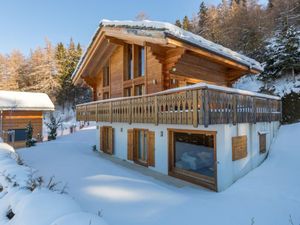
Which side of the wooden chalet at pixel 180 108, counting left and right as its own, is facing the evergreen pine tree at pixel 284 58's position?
back

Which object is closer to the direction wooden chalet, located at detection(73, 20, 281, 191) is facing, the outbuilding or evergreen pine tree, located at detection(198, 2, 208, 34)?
the outbuilding

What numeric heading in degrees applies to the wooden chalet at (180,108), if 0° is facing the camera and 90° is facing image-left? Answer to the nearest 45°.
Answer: approximately 45°

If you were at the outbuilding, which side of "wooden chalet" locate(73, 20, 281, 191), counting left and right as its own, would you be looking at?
right

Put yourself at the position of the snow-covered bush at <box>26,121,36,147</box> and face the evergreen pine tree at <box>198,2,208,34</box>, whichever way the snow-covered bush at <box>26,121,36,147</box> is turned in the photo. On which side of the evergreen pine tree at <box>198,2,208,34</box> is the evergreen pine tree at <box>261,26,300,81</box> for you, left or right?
right

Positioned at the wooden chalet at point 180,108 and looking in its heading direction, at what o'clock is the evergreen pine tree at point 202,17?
The evergreen pine tree is roughly at 5 o'clock from the wooden chalet.

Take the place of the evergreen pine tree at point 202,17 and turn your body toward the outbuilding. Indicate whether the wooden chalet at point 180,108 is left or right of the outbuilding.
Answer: left

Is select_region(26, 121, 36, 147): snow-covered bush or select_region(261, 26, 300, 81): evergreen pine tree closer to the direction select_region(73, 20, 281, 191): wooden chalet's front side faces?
the snow-covered bush

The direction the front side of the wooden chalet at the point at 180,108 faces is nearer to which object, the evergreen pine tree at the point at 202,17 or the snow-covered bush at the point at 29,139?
the snow-covered bush
